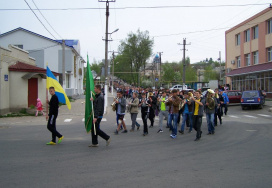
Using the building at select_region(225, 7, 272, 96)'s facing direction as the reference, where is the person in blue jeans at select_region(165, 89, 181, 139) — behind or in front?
in front

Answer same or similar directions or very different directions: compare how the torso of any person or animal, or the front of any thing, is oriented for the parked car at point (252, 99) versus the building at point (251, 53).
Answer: very different directions

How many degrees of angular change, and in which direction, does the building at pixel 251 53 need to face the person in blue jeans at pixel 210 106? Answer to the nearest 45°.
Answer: approximately 45° to its left

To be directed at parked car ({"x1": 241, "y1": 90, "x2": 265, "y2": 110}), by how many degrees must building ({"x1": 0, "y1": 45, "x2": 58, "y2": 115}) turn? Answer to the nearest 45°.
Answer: approximately 45° to its left
